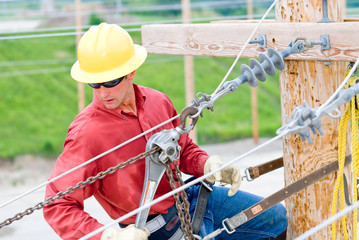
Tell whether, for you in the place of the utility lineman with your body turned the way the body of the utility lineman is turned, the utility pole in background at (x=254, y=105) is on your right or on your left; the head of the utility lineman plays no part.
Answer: on your left

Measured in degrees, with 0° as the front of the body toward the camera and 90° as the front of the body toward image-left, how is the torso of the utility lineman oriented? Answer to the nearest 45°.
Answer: approximately 315°
